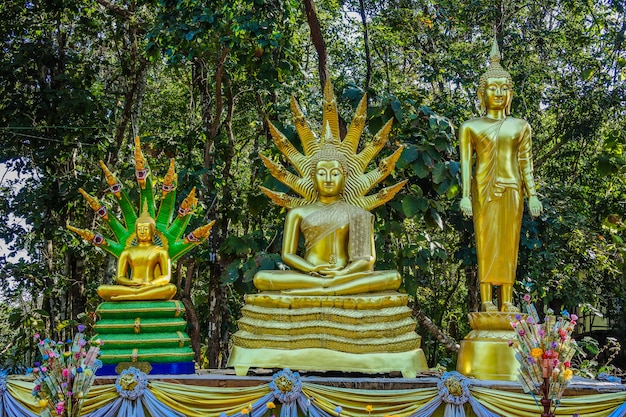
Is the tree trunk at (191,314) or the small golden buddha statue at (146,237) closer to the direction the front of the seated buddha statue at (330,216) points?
the small golden buddha statue

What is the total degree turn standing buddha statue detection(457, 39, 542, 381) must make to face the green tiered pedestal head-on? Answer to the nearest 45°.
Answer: approximately 90° to its right

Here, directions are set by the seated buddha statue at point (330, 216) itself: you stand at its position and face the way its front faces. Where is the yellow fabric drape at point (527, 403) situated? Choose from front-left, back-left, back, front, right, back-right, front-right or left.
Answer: front-left

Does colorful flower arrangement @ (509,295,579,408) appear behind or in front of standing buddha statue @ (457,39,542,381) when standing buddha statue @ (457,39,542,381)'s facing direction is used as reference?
in front

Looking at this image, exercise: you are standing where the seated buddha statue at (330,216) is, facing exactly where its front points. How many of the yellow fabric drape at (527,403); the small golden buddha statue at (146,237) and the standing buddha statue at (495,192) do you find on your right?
1

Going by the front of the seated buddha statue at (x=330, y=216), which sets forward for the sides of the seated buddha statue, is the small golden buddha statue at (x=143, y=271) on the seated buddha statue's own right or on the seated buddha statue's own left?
on the seated buddha statue's own right

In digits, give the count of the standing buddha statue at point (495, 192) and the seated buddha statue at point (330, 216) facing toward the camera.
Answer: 2

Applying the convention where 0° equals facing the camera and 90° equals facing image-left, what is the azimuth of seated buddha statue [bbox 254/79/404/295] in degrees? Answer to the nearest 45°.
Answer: approximately 0°
